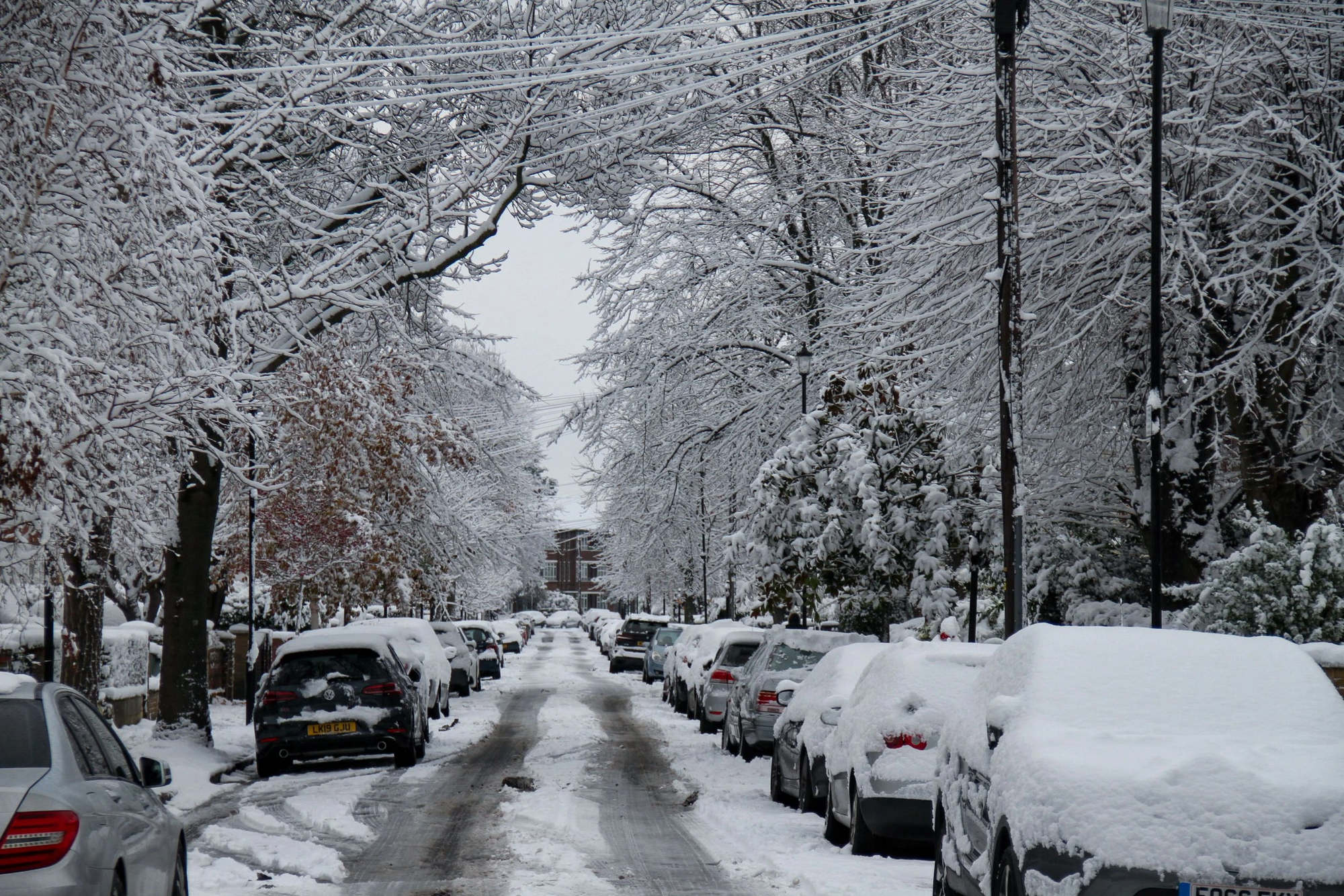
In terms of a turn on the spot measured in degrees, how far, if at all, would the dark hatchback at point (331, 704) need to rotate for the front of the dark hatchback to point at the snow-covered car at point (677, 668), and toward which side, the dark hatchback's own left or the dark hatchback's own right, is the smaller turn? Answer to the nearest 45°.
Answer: approximately 45° to the dark hatchback's own right

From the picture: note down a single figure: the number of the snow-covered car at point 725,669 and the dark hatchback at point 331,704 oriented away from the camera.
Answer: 2

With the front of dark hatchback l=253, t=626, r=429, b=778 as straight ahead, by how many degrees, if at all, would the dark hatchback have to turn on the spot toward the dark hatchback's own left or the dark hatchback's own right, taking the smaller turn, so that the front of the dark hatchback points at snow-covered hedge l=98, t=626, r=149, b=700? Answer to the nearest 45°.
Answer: approximately 45° to the dark hatchback's own left

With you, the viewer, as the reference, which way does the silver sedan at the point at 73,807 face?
facing away from the viewer and to the right of the viewer

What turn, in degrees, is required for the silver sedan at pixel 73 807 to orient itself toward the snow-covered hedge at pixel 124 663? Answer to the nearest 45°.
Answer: approximately 45° to its left

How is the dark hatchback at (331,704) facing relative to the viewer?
away from the camera

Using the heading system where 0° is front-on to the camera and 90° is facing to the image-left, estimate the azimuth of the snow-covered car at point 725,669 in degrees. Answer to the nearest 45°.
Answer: approximately 180°

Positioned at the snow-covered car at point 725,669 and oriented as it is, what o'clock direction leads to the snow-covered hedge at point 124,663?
The snow-covered hedge is roughly at 9 o'clock from the snow-covered car.

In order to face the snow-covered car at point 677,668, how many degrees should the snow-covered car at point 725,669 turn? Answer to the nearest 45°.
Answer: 0° — it already faces it

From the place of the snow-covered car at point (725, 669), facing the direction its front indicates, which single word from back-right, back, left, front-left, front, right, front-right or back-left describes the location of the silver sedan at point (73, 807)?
back

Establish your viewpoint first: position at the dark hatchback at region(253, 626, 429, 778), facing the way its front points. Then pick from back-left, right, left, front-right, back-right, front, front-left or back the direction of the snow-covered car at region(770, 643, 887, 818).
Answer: back-right
